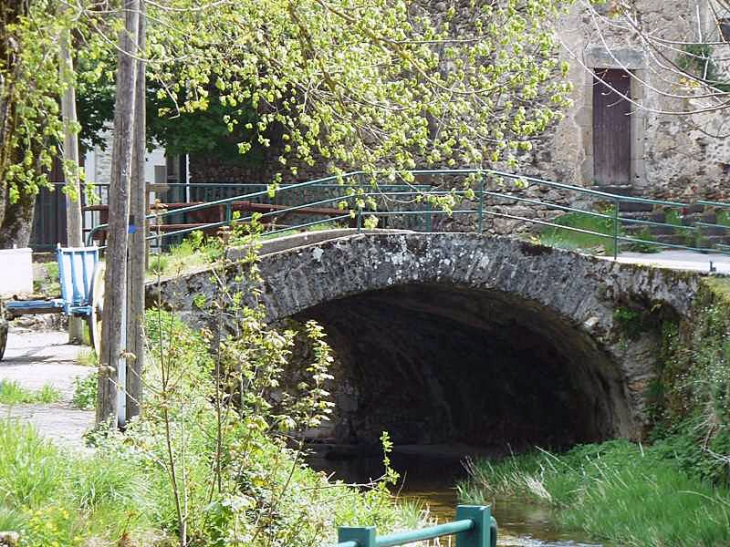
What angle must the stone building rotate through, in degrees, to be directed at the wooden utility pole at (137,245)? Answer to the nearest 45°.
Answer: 0° — it already faces it

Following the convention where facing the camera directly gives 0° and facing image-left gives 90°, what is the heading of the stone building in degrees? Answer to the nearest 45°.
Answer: approximately 0°

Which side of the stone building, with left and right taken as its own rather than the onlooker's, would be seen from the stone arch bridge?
front

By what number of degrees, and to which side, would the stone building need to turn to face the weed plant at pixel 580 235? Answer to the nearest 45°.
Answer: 0° — it already faces it

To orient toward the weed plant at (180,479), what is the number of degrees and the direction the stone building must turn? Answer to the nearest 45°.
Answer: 0° — it already faces it
